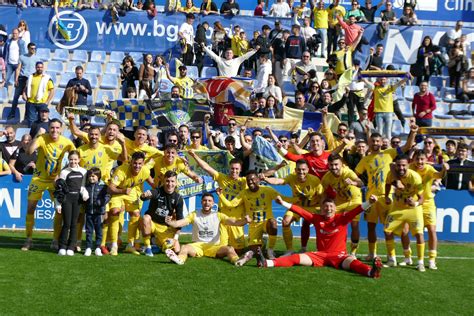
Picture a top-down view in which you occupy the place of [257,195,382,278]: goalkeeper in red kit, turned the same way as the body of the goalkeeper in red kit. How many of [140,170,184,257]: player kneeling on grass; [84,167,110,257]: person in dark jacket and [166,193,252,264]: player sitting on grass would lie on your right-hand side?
3

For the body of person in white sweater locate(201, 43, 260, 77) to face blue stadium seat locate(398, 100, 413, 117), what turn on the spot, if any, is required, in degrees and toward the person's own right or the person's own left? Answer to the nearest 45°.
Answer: approximately 90° to the person's own left

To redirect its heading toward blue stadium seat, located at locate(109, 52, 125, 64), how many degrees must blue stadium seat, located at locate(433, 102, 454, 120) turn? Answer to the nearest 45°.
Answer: approximately 90° to its right

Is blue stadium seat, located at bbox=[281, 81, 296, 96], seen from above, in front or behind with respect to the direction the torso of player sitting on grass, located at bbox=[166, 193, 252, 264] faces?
behind

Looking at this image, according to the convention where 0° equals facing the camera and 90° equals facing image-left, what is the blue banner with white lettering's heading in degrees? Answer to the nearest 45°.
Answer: approximately 0°

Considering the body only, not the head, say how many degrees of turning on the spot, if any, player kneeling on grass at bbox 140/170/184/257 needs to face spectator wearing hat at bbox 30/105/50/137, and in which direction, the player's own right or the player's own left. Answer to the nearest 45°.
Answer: approximately 135° to the player's own right

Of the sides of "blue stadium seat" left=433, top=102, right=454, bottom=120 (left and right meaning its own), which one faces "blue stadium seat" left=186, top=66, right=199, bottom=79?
right

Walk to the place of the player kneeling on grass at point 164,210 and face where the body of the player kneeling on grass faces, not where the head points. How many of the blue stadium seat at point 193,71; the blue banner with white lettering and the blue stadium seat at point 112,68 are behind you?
3
